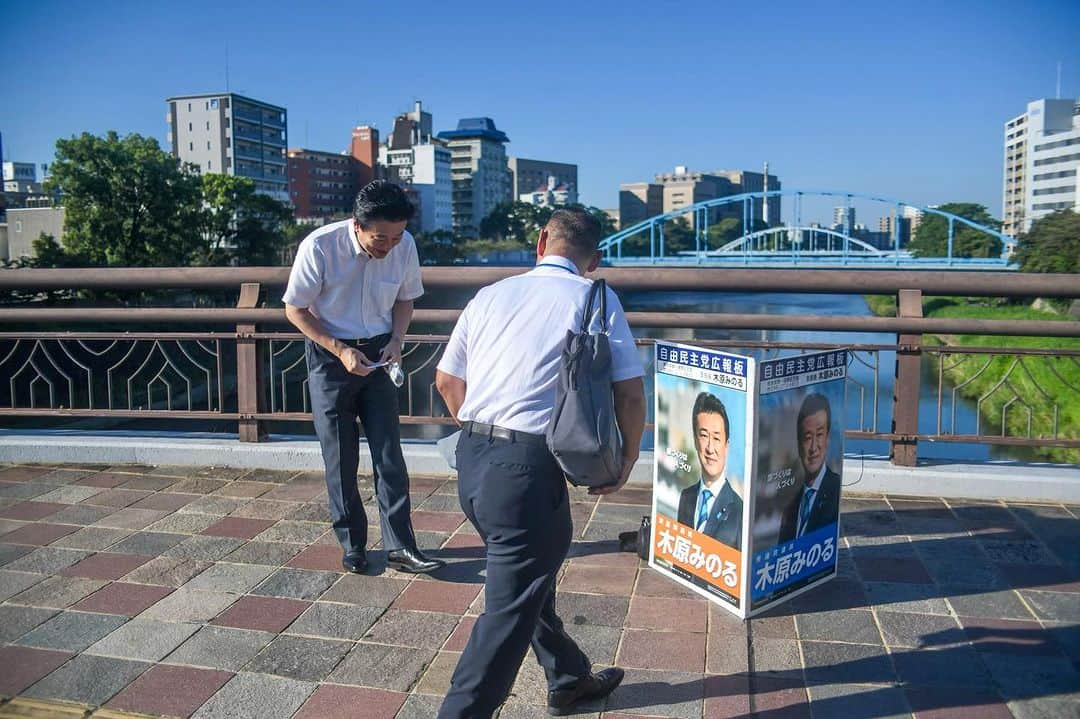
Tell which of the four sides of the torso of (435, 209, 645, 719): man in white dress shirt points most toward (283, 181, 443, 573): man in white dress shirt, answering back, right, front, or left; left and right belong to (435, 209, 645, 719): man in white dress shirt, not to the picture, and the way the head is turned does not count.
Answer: left

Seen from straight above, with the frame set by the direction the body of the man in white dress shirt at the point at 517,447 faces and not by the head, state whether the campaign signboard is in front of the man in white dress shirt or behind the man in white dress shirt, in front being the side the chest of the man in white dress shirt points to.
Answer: in front

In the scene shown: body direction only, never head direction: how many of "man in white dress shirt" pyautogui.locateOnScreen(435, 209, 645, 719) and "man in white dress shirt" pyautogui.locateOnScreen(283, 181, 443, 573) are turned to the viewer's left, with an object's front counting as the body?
0

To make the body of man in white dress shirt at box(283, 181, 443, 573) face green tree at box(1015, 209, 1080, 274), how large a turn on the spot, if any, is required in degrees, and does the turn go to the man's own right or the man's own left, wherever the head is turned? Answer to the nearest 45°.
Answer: approximately 90° to the man's own left

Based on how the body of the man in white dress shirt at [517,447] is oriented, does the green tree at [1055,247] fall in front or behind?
in front

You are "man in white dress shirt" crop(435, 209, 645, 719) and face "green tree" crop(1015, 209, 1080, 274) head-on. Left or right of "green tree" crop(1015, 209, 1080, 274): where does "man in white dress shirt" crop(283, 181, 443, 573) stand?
left

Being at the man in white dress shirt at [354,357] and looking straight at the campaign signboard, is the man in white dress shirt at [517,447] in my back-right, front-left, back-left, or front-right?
front-right

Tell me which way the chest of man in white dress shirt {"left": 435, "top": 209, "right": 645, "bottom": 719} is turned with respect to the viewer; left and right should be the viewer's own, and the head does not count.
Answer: facing away from the viewer and to the right of the viewer

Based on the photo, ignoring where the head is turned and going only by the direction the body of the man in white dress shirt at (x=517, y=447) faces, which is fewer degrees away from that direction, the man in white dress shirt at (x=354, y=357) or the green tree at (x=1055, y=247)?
the green tree

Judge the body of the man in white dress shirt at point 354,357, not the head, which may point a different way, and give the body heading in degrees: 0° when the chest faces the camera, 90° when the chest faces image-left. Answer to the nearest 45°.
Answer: approximately 315°
